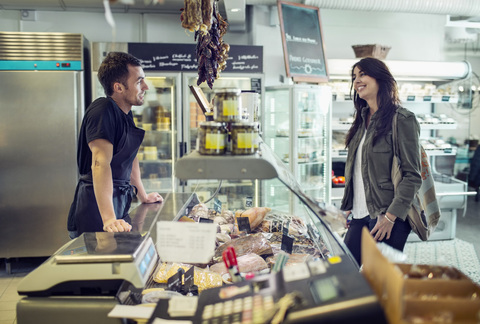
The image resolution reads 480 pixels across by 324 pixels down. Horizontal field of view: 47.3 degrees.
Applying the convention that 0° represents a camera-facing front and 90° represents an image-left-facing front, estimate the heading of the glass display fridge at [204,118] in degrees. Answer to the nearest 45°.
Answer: approximately 0°

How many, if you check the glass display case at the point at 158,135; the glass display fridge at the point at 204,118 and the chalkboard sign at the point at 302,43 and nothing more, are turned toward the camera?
3

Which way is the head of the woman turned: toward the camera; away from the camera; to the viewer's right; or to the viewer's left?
to the viewer's left

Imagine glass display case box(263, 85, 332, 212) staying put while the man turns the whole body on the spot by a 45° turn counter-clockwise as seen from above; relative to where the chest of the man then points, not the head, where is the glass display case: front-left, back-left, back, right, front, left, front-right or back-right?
front

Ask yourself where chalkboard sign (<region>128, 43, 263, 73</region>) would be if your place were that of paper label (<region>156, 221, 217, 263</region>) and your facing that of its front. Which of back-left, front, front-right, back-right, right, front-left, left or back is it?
back

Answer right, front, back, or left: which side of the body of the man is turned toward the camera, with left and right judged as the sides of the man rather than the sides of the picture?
right

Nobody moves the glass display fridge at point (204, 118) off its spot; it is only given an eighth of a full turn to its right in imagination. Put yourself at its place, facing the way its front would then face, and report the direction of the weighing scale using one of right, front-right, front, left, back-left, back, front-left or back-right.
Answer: front-left

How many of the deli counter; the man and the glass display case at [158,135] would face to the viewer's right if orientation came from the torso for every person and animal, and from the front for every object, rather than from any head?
2

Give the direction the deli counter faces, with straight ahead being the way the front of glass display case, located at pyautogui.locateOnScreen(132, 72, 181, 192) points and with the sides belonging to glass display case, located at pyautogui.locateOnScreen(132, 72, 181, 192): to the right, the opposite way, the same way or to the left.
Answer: to the left

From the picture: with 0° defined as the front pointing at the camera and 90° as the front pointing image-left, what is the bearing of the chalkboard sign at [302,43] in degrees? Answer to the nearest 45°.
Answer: approximately 0°

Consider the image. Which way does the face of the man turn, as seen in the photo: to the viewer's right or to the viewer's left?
to the viewer's right

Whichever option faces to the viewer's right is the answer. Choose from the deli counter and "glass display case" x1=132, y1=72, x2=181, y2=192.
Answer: the deli counter

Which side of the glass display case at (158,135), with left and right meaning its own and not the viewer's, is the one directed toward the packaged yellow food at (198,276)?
front

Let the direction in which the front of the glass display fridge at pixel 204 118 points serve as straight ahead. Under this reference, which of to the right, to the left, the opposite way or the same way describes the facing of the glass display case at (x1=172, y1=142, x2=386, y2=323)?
to the left
